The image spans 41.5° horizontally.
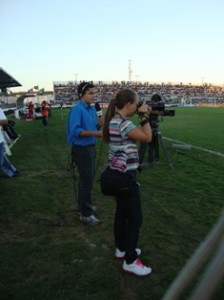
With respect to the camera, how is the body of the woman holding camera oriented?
to the viewer's right

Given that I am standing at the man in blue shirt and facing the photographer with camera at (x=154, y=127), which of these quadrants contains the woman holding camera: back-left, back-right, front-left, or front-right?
back-right

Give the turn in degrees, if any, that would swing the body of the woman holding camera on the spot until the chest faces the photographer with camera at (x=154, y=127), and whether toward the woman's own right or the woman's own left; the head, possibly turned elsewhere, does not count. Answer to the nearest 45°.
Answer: approximately 90° to the woman's own left

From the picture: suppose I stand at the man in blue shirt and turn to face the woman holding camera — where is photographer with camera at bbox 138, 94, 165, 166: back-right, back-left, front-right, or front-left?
back-left

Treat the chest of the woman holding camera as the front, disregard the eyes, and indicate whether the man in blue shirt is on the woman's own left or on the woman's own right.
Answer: on the woman's own left
